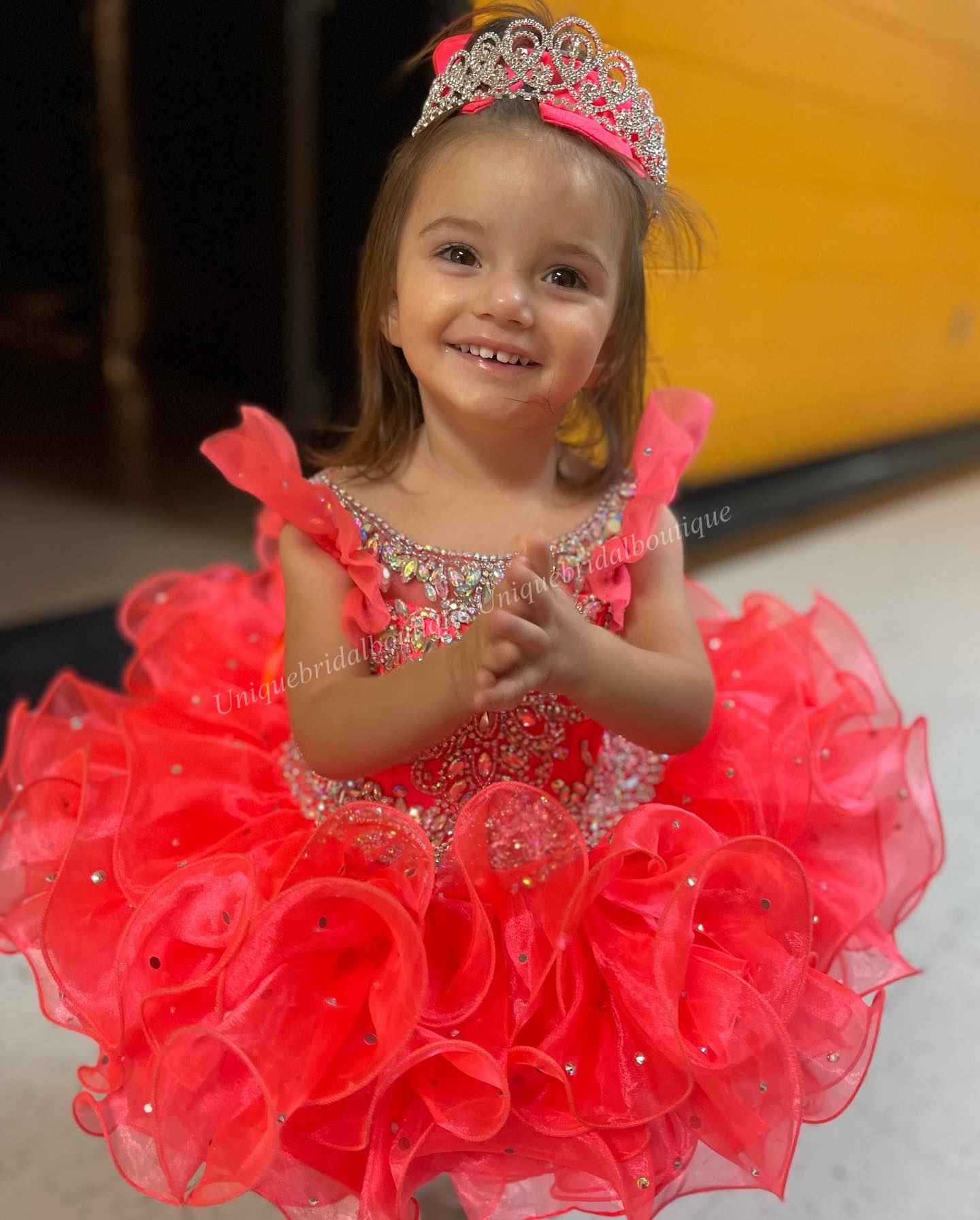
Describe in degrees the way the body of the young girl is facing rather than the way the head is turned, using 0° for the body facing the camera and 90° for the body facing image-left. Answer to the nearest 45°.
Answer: approximately 0°
